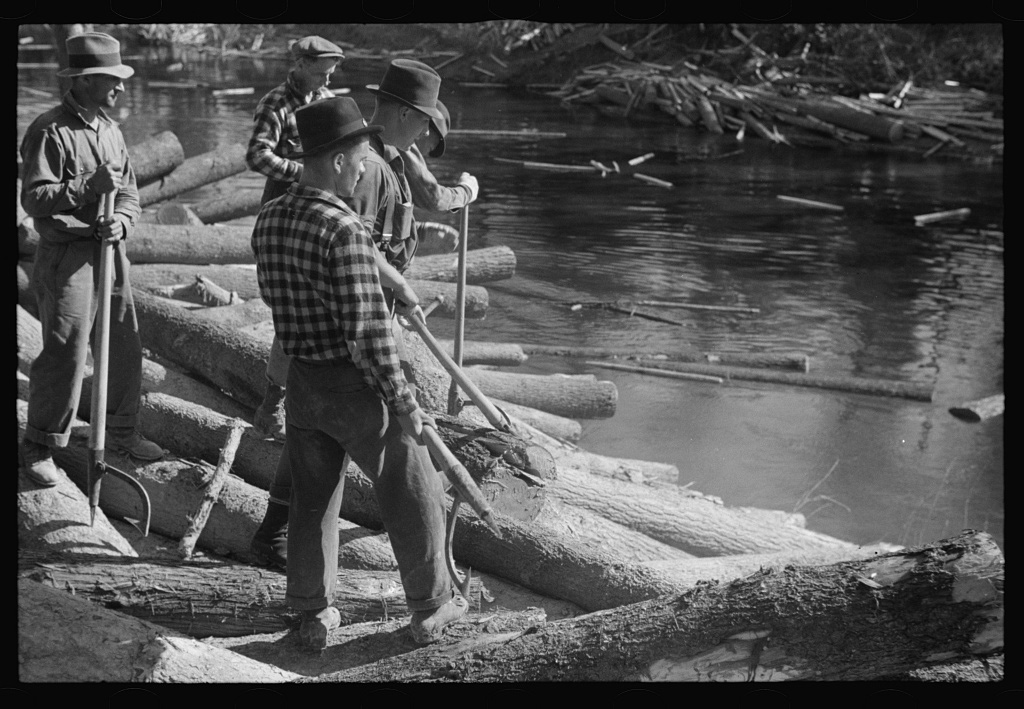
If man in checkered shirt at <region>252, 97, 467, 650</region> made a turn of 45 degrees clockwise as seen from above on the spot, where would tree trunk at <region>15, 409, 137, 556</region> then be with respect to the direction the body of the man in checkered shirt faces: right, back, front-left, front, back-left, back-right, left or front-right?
back-left

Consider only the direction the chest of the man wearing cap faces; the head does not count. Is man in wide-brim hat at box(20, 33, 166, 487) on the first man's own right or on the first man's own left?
on the first man's own right

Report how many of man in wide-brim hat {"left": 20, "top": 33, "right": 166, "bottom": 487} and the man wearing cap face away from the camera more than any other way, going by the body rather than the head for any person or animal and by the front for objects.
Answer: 0

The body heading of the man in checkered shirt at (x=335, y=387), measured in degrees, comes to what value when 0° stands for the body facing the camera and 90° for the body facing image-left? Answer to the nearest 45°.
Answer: approximately 225°

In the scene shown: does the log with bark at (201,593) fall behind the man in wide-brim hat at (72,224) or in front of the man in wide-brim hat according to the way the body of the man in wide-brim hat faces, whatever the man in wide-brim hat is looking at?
in front

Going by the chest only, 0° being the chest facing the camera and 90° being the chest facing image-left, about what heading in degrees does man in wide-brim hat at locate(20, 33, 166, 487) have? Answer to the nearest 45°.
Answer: approximately 315°

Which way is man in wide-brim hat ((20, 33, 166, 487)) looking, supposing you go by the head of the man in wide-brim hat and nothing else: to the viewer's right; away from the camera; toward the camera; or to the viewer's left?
to the viewer's right

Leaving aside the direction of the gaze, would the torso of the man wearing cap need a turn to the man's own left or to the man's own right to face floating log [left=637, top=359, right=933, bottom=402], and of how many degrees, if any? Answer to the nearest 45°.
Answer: approximately 90° to the man's own left

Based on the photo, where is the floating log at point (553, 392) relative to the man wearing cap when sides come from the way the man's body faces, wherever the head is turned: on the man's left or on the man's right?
on the man's left

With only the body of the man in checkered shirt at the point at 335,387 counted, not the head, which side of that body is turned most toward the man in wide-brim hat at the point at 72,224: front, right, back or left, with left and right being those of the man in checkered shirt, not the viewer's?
left

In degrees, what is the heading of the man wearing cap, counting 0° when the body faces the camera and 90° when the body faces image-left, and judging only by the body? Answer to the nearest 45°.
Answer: approximately 315°

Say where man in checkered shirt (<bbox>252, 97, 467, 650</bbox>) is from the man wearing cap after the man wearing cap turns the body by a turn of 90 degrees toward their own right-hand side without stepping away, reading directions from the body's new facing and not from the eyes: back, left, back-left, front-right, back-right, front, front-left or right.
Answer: front-left

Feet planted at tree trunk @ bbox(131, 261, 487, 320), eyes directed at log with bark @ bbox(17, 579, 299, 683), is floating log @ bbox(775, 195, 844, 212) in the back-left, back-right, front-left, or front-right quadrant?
back-left
